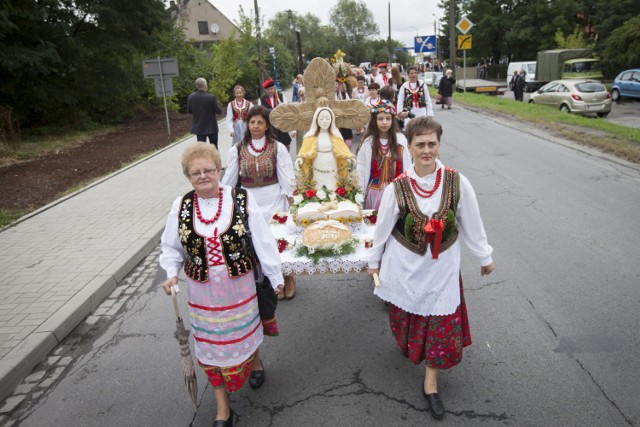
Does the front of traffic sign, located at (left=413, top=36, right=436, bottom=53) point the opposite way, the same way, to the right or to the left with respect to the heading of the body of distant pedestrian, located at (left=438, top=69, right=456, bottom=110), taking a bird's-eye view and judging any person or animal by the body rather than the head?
the same way

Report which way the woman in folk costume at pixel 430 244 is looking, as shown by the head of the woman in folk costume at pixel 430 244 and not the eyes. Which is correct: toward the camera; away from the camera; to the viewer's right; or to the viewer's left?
toward the camera

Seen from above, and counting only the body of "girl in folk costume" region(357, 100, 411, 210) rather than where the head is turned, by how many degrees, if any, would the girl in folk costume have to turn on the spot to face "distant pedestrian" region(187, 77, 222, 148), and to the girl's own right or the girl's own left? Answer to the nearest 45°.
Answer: approximately 135° to the girl's own right

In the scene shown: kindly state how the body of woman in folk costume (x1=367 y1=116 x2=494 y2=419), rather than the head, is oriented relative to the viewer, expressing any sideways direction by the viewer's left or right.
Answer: facing the viewer

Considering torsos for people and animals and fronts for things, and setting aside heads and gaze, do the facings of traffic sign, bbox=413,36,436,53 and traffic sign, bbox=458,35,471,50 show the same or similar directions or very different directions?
same or similar directions

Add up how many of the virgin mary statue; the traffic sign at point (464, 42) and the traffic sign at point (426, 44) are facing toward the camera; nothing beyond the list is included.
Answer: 3

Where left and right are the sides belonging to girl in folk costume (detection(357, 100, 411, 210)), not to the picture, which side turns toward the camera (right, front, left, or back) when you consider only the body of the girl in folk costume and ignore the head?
front

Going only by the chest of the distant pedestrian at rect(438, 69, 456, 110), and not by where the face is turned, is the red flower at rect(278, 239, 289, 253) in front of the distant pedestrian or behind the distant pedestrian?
in front

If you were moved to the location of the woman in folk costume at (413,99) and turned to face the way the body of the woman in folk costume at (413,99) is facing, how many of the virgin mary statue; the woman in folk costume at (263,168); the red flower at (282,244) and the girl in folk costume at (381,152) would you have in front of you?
4

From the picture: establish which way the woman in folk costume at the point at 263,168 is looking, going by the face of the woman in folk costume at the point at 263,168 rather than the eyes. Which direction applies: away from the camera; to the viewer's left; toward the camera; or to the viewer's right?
toward the camera

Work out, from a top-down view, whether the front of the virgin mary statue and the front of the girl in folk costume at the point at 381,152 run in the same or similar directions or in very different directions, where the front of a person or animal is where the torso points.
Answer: same or similar directions

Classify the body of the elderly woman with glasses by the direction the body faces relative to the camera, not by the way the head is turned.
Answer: toward the camera

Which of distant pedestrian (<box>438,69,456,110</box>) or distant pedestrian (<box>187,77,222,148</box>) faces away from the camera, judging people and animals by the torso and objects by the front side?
distant pedestrian (<box>187,77,222,148</box>)

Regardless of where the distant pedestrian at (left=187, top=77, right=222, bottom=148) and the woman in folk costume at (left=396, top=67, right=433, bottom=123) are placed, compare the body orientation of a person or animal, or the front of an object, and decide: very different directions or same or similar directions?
very different directions

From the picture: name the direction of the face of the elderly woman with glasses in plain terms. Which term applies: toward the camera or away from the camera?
toward the camera

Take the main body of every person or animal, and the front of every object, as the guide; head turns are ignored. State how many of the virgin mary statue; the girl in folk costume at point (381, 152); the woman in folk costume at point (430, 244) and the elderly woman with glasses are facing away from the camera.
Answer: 0

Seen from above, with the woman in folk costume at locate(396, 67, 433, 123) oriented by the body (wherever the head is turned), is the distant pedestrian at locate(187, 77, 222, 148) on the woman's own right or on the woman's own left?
on the woman's own right

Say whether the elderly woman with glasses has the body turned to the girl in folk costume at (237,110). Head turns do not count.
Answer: no

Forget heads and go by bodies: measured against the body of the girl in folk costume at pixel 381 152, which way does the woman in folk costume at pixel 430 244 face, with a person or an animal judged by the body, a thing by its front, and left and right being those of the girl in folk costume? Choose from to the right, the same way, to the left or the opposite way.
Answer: the same way

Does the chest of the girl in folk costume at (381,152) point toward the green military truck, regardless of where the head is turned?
no

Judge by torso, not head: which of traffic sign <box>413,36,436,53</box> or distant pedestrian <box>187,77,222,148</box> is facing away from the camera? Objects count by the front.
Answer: the distant pedestrian
